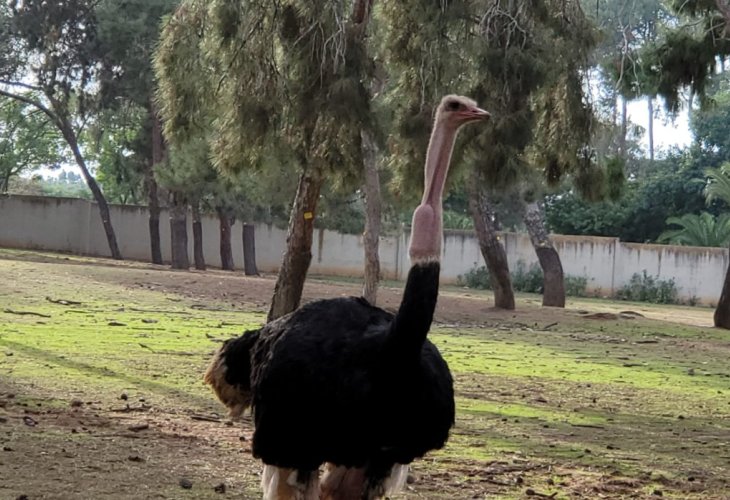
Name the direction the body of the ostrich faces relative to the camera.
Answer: to the viewer's right

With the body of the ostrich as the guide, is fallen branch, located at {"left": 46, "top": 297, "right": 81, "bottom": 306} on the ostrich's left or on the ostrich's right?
on the ostrich's left

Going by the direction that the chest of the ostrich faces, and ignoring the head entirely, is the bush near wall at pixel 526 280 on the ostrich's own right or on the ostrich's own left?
on the ostrich's own left

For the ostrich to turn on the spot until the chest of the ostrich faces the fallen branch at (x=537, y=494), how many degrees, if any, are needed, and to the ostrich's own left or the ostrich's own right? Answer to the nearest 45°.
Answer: approximately 45° to the ostrich's own left

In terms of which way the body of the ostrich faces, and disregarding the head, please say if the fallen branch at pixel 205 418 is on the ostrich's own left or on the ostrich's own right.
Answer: on the ostrich's own left
